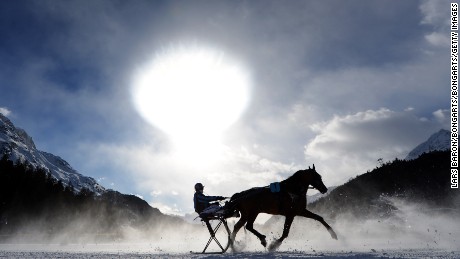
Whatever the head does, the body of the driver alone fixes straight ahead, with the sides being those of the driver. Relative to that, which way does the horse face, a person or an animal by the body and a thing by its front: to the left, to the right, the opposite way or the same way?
the same way

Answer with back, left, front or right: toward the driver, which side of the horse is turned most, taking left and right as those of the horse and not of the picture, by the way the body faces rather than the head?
back

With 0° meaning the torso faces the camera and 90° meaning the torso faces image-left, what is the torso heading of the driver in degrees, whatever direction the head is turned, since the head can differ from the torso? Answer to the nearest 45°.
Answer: approximately 270°

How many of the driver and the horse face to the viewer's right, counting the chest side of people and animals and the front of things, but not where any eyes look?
2

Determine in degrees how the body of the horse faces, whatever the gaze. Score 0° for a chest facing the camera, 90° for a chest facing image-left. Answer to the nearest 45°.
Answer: approximately 270°

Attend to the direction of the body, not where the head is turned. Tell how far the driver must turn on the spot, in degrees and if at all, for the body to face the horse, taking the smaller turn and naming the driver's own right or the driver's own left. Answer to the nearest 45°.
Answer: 0° — they already face it
